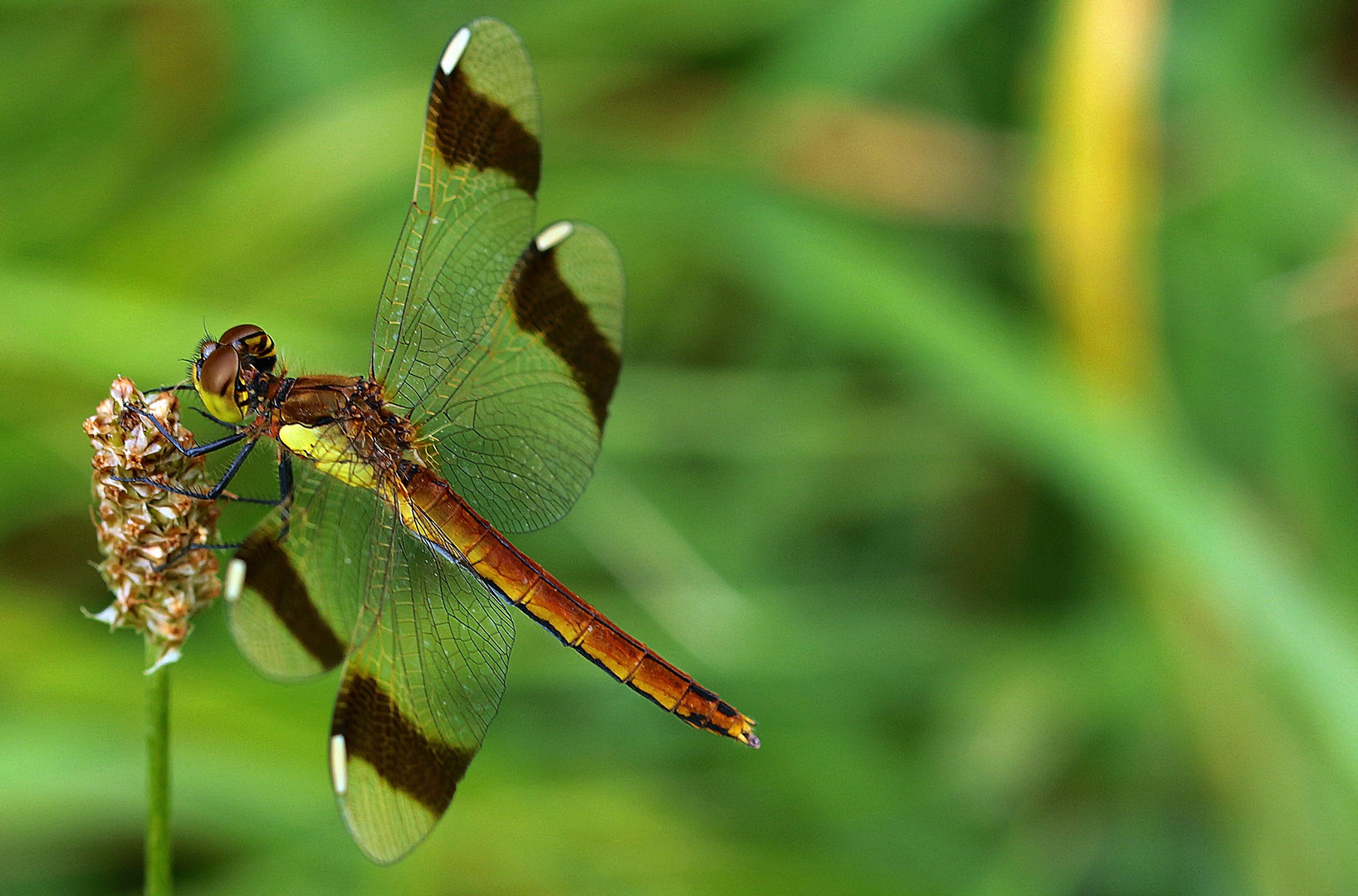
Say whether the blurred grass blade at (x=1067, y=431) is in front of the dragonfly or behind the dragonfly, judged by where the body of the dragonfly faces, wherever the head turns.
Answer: behind

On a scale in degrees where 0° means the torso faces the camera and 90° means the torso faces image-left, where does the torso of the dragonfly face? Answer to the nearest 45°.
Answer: approximately 90°
